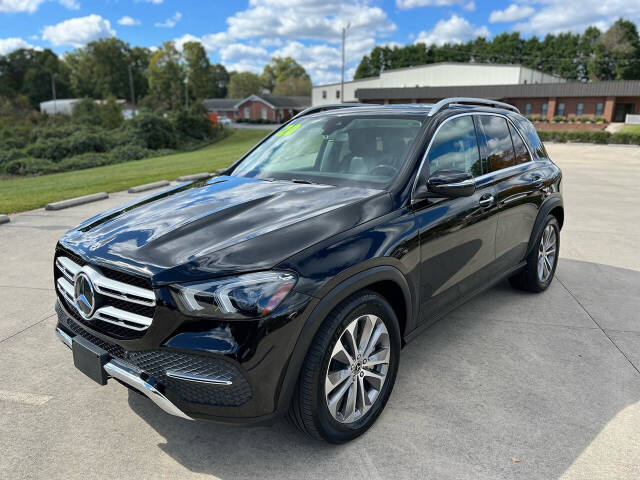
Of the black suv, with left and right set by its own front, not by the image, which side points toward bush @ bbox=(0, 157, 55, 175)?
right

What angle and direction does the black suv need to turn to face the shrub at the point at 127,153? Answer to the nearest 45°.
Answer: approximately 135° to its right

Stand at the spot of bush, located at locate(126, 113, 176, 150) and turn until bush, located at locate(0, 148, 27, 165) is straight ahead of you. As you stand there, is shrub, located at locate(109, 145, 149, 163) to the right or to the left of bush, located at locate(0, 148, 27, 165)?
left

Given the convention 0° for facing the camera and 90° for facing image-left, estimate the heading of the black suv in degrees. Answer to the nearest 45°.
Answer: approximately 45°

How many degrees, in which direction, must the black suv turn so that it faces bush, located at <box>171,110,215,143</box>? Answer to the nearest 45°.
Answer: approximately 135° to its right
